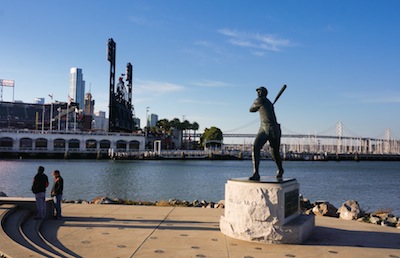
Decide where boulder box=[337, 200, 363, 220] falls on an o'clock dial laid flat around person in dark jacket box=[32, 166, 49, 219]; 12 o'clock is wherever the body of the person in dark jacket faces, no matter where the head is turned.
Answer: The boulder is roughly at 3 o'clock from the person in dark jacket.

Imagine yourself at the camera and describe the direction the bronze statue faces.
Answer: facing the viewer and to the left of the viewer

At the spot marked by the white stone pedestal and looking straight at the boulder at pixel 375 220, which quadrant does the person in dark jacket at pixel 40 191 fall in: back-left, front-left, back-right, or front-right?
back-left

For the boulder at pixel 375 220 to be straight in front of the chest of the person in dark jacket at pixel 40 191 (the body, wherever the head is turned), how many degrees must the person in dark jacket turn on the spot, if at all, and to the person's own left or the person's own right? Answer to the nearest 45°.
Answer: approximately 90° to the person's own right

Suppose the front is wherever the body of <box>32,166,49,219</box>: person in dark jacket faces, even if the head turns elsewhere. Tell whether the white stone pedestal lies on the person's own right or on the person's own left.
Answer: on the person's own right

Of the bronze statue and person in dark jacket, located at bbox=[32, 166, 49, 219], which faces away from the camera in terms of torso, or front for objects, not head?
the person in dark jacket

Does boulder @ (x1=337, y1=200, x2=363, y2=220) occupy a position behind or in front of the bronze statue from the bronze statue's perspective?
behind

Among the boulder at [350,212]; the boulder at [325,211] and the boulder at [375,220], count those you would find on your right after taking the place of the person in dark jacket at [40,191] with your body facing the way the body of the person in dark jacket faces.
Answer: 3

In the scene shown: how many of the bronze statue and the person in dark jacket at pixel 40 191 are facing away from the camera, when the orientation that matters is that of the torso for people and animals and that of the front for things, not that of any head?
1

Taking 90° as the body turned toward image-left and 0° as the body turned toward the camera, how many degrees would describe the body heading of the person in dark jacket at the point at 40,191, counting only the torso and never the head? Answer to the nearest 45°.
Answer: approximately 180°

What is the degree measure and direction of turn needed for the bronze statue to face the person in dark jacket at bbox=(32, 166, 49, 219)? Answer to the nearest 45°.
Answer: approximately 45° to its right

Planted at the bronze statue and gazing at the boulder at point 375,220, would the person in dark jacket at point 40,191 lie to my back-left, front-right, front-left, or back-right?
back-left
